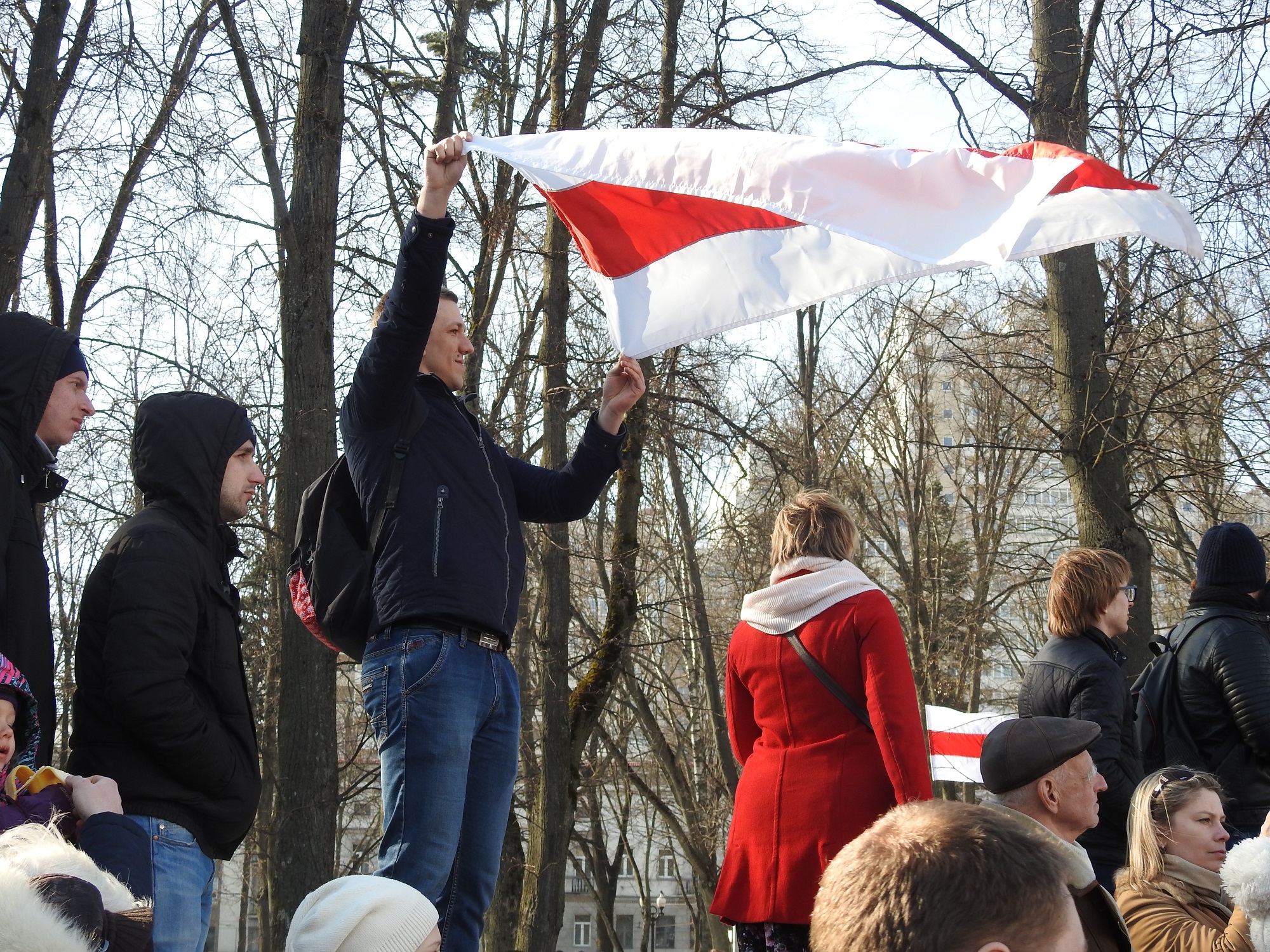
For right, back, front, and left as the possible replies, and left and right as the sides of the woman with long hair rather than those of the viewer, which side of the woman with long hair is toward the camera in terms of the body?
right

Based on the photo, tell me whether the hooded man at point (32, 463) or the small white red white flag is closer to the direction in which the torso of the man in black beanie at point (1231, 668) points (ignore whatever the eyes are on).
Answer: the small white red white flag

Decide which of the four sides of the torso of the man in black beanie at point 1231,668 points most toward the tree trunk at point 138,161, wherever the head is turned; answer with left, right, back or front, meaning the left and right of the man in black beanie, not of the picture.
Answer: left

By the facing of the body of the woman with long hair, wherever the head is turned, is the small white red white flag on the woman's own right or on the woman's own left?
on the woman's own left

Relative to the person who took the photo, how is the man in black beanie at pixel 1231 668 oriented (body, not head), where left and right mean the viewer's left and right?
facing away from the viewer and to the right of the viewer

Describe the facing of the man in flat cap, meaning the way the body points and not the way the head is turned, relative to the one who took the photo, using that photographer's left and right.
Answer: facing to the right of the viewer

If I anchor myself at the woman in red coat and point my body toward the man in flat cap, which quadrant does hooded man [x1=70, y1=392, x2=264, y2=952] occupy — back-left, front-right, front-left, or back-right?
front-right

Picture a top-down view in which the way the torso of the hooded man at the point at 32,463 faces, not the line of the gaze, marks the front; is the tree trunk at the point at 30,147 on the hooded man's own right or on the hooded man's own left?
on the hooded man's own left

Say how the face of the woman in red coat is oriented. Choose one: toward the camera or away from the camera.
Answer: away from the camera

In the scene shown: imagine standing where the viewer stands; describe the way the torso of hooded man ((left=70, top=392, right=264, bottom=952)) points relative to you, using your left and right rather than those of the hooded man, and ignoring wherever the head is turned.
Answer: facing to the right of the viewer

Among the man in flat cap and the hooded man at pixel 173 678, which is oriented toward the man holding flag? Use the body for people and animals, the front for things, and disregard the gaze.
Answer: the hooded man

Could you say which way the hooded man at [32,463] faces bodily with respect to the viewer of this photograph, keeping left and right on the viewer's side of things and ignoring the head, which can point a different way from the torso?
facing to the right of the viewer

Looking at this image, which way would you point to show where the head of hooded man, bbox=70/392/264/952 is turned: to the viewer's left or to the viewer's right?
to the viewer's right

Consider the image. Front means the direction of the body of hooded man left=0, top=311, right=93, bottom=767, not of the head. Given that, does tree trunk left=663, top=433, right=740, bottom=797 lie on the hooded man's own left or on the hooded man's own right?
on the hooded man's own left
